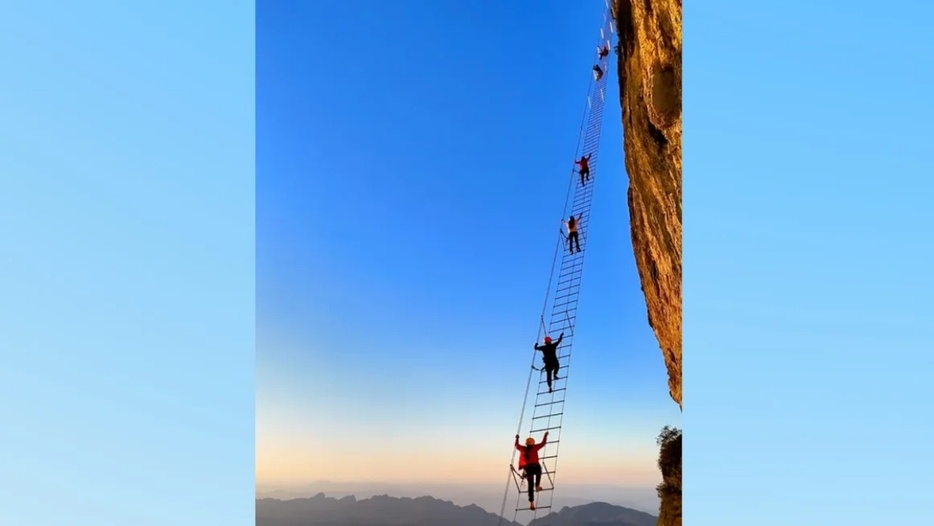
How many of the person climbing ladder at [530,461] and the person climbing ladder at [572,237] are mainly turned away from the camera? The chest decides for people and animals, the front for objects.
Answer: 2

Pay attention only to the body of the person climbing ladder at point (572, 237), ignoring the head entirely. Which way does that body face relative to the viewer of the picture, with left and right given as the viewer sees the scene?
facing away from the viewer

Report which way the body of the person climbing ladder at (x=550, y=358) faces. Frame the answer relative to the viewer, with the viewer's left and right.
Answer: facing away from the viewer

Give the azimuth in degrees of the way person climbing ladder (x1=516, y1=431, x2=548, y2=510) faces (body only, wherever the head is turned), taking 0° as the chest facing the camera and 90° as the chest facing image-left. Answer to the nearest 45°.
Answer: approximately 180°
